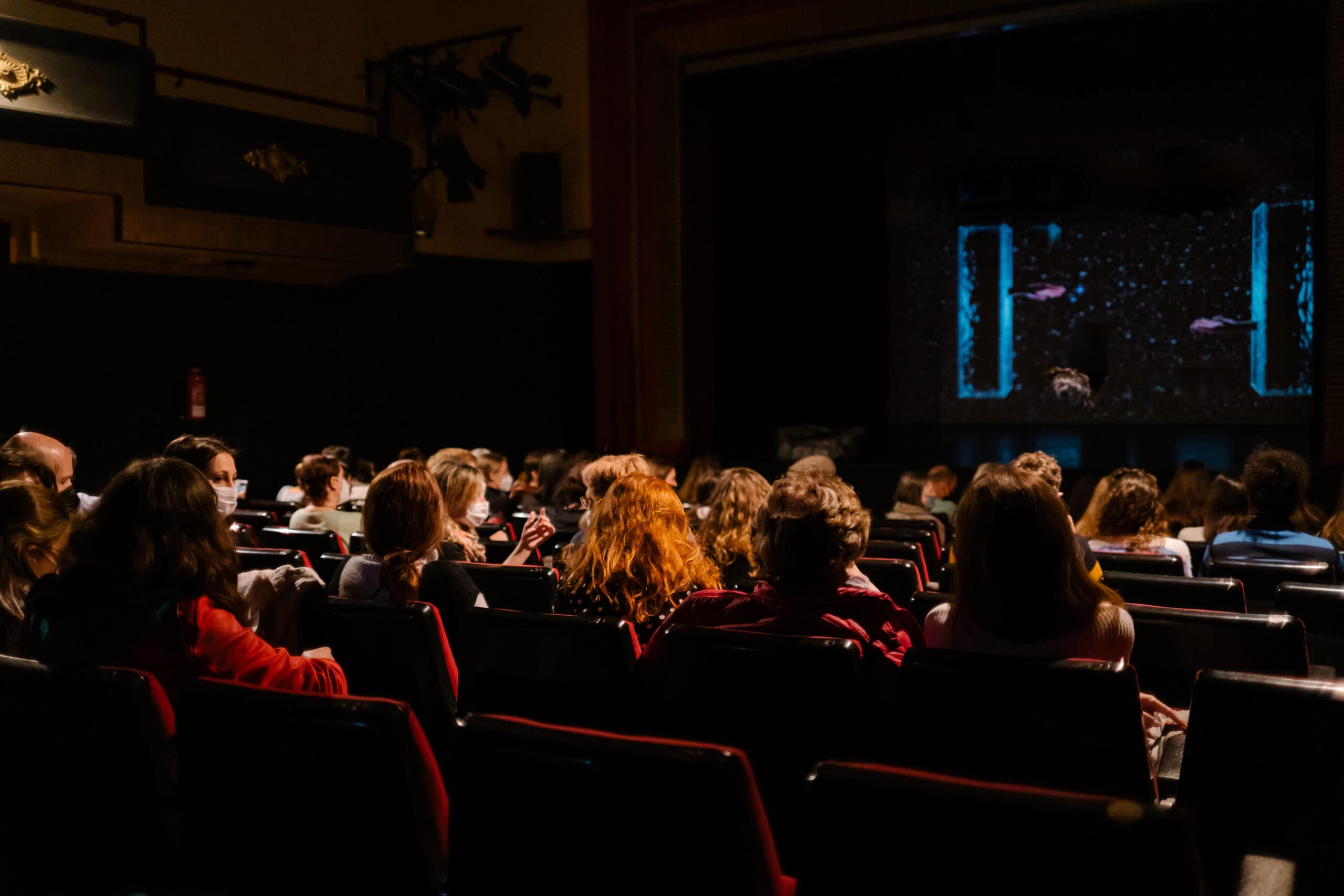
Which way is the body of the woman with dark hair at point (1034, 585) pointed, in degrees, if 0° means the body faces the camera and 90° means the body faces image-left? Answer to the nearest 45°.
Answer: approximately 180°

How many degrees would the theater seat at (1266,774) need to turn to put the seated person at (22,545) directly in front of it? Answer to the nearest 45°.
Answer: approximately 90° to its left

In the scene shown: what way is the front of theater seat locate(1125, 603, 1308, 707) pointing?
away from the camera

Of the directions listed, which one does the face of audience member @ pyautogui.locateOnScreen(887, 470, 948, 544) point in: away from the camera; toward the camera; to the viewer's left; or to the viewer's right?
away from the camera

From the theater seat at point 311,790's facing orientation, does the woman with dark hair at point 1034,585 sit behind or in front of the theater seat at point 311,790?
in front

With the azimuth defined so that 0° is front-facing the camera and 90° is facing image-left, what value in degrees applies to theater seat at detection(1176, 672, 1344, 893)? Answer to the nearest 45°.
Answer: approximately 180°

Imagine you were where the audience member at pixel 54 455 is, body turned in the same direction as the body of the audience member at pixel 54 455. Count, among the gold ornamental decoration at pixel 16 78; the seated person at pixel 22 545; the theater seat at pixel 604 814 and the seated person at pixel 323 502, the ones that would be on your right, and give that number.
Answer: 2

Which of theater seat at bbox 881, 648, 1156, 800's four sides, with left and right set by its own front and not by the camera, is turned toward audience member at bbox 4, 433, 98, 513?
left

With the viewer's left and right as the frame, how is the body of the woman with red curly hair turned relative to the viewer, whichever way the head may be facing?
facing away from the viewer

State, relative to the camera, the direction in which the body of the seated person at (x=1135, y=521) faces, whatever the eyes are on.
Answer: away from the camera

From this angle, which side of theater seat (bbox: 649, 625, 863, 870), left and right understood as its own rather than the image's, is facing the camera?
back

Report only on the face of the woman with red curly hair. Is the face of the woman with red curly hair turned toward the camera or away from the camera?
away from the camera

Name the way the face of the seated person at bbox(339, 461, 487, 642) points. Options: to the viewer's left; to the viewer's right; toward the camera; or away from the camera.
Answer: away from the camera

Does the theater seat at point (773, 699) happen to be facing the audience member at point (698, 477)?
yes
